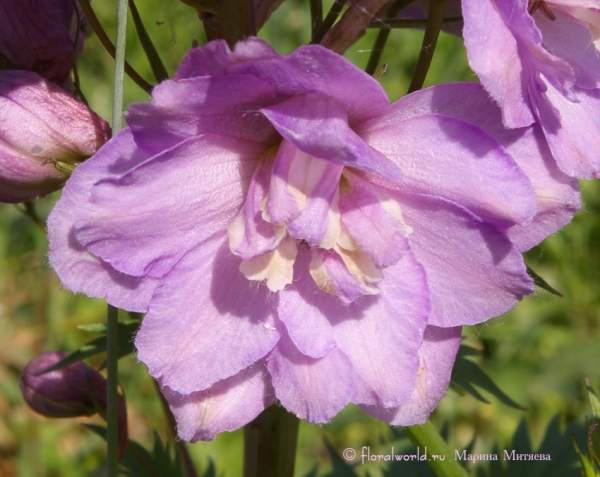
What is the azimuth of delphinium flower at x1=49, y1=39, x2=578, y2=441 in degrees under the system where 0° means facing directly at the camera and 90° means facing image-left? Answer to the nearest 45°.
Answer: approximately 0°
